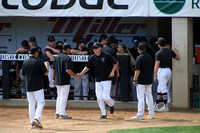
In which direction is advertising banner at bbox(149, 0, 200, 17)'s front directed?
toward the camera

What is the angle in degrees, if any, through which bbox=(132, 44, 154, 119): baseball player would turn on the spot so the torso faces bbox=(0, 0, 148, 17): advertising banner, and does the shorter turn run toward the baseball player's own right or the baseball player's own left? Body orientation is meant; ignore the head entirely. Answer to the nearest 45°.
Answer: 0° — they already face it

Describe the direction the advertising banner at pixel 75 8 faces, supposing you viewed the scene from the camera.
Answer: facing the viewer

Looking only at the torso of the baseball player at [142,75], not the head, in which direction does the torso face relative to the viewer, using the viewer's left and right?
facing away from the viewer and to the left of the viewer
